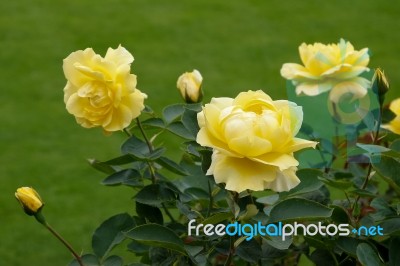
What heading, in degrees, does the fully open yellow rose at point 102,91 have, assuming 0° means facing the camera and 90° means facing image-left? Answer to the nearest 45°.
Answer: approximately 0°

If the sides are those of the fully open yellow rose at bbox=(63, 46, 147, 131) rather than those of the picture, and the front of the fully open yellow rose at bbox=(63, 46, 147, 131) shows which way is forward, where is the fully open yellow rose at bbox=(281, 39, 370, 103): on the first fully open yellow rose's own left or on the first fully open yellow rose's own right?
on the first fully open yellow rose's own left
